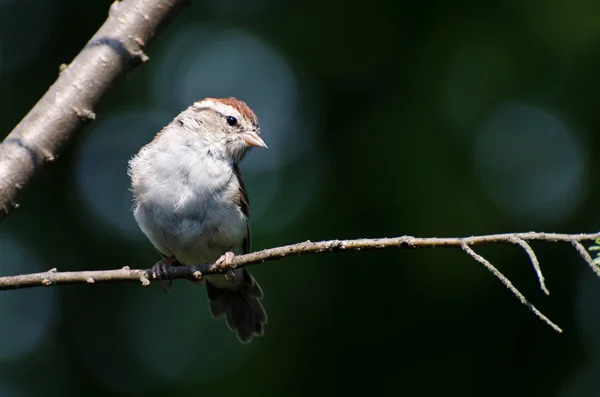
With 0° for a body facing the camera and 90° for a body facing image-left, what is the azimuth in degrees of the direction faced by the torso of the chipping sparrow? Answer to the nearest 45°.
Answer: approximately 0°
